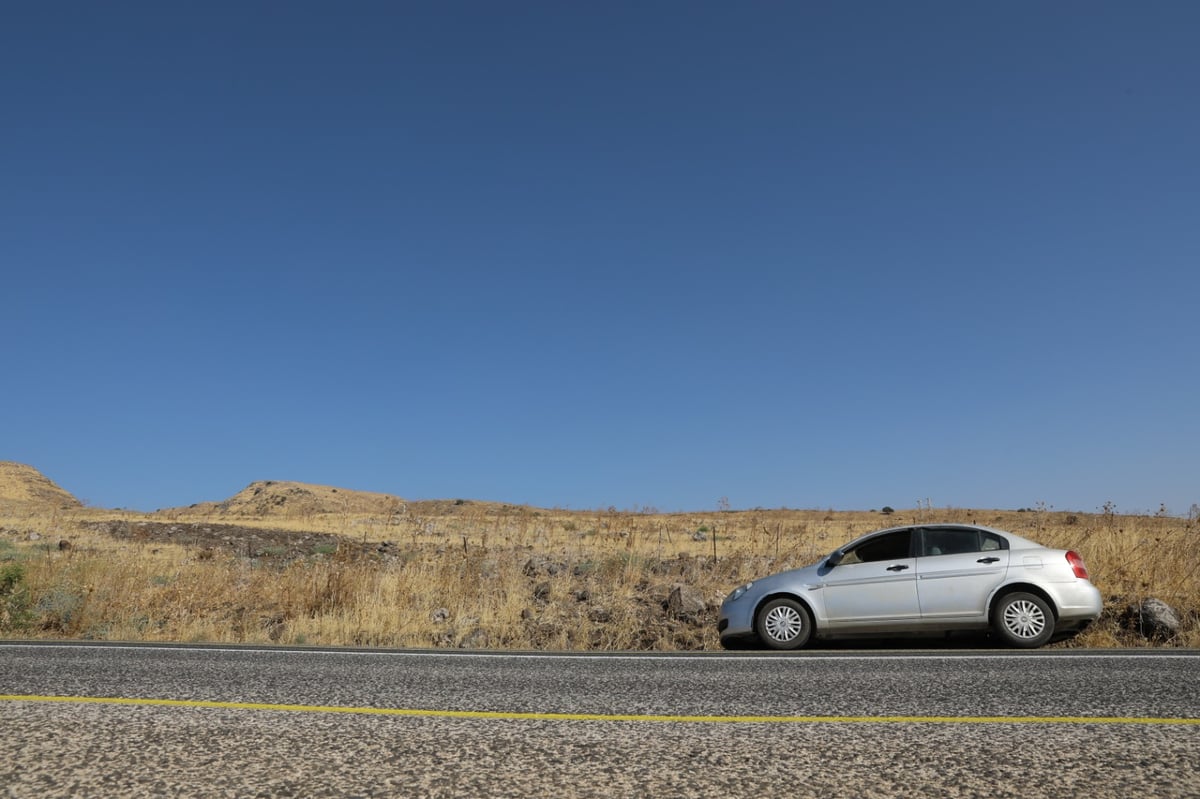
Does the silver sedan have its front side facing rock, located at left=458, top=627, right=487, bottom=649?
yes

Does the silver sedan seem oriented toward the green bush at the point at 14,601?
yes

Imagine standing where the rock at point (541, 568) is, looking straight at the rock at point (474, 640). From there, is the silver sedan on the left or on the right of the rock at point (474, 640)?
left

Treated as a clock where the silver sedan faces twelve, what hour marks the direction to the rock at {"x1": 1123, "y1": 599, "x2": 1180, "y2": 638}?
The rock is roughly at 5 o'clock from the silver sedan.

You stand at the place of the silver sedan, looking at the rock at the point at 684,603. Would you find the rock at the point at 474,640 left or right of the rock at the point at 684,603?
left

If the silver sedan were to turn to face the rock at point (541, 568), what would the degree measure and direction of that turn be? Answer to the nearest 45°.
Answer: approximately 45° to its right

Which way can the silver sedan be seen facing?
to the viewer's left
